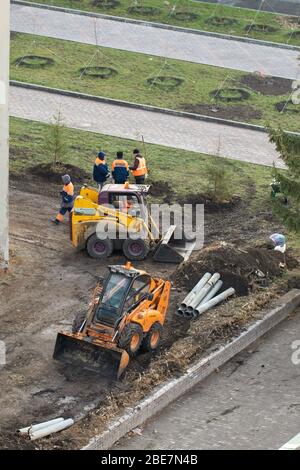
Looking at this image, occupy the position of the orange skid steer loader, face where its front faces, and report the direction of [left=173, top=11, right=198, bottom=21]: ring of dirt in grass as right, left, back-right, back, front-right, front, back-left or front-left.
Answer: back-right

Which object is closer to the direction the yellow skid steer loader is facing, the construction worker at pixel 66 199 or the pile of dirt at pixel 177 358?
the pile of dirt

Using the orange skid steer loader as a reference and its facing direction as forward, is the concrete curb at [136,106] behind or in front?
behind

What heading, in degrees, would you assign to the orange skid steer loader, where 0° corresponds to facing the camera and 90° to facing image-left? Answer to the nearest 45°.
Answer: approximately 45°

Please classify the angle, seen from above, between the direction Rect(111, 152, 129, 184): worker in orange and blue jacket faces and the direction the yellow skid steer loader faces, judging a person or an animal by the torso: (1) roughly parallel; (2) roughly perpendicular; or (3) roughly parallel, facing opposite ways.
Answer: roughly perpendicular

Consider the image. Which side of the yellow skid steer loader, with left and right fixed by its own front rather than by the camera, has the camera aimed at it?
right
